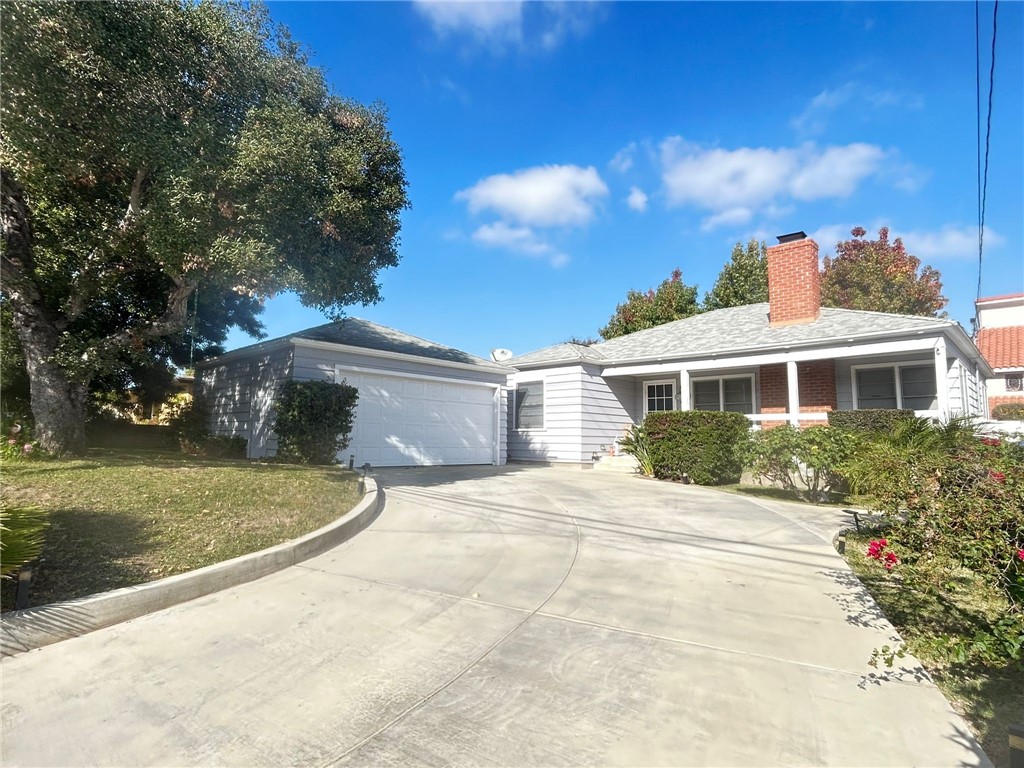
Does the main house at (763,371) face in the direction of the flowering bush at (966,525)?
yes

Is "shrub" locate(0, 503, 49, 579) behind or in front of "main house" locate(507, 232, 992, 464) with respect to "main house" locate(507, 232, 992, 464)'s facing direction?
in front

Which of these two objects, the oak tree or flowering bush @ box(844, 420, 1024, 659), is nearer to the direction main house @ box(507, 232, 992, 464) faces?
the flowering bush

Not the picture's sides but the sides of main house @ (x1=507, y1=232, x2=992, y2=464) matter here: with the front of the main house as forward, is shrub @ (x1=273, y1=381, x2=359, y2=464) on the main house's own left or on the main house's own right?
on the main house's own right

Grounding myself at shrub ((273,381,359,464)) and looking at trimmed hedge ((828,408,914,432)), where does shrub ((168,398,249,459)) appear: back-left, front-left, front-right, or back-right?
back-left

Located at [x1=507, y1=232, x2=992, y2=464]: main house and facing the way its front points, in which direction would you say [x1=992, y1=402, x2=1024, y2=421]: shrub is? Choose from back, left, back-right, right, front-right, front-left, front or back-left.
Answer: back-left

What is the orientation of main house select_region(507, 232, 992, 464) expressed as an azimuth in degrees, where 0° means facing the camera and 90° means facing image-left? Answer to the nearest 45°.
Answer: approximately 0°

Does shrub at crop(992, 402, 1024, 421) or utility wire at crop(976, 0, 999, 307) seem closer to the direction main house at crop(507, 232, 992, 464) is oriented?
the utility wire
